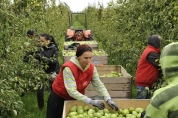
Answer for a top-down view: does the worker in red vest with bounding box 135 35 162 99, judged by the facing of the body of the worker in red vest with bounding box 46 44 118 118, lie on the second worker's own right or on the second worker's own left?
on the second worker's own left

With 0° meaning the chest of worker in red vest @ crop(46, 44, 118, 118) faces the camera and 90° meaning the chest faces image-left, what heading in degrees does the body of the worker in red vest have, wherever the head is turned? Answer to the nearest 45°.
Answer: approximately 315°

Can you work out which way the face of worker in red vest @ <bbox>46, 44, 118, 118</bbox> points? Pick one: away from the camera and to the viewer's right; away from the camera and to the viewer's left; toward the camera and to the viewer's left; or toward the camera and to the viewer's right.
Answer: toward the camera and to the viewer's right

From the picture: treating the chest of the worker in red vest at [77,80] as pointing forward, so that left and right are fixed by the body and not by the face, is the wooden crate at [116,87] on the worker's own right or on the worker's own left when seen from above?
on the worker's own left
